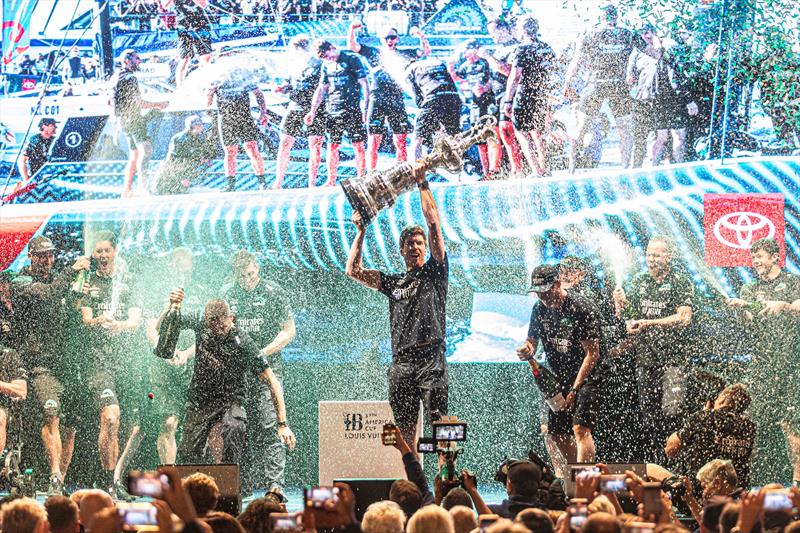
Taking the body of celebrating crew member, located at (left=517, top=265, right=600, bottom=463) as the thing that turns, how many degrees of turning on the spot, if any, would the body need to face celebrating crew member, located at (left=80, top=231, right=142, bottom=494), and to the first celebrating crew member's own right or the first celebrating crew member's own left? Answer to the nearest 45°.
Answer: approximately 45° to the first celebrating crew member's own right

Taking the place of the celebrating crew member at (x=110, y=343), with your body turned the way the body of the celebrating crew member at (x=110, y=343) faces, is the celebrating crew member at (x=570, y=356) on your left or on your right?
on your left

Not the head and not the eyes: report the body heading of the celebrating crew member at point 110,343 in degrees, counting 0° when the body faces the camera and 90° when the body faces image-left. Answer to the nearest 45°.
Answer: approximately 0°

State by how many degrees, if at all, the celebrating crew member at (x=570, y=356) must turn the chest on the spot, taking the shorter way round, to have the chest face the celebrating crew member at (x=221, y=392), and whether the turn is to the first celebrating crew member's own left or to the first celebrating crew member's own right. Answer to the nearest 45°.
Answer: approximately 45° to the first celebrating crew member's own right

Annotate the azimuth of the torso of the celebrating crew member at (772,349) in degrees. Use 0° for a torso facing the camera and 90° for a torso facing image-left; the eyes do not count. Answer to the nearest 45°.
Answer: approximately 45°
